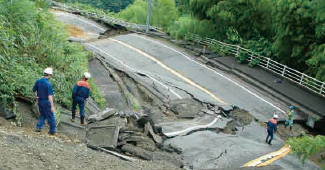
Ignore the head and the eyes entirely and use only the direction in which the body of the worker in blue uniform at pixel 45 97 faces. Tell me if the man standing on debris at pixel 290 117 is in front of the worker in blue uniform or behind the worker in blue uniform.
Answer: in front

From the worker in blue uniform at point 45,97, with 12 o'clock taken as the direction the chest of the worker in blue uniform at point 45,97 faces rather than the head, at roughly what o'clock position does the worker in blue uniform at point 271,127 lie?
the worker in blue uniform at point 271,127 is roughly at 1 o'clock from the worker in blue uniform at point 45,97.

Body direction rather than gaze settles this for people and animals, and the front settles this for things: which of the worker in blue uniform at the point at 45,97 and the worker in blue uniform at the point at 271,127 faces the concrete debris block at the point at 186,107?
the worker in blue uniform at the point at 45,97

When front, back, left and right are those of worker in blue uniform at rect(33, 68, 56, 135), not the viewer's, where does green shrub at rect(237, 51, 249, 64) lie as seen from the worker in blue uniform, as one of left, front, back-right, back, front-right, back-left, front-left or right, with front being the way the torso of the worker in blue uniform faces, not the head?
front

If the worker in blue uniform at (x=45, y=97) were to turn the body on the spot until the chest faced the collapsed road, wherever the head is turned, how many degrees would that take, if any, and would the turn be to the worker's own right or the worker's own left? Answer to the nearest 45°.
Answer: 0° — they already face it

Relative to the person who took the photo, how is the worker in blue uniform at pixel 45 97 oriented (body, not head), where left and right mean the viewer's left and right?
facing away from the viewer and to the right of the viewer

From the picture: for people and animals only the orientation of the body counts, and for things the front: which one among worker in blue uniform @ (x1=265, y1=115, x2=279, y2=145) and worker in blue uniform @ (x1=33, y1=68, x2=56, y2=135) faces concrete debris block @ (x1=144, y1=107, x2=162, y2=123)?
worker in blue uniform @ (x1=33, y1=68, x2=56, y2=135)

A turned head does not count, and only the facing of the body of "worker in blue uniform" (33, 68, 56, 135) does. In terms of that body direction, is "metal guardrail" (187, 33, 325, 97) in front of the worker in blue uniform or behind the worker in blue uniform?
in front

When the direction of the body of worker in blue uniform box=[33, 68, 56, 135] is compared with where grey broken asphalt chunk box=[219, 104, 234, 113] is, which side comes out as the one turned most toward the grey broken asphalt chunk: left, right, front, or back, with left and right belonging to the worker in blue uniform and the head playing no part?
front

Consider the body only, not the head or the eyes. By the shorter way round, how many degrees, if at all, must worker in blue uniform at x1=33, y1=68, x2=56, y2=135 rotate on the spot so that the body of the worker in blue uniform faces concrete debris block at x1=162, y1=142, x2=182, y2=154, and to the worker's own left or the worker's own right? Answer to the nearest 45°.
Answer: approximately 45° to the worker's own right

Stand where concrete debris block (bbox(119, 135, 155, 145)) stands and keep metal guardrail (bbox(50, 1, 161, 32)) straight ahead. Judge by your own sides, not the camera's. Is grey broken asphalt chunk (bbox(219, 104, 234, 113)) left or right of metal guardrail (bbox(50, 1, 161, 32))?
right
